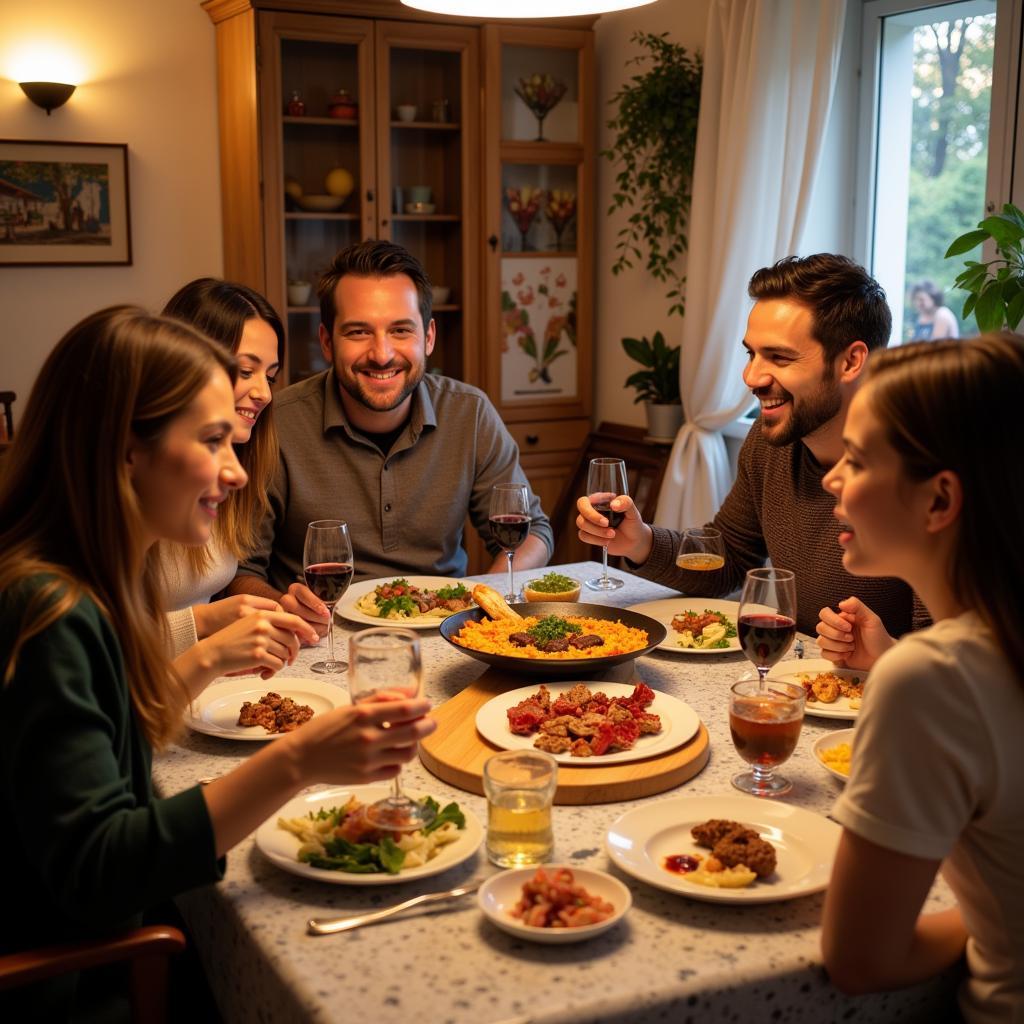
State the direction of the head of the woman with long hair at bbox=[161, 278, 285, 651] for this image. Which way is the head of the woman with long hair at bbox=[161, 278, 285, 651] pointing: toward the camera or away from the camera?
toward the camera

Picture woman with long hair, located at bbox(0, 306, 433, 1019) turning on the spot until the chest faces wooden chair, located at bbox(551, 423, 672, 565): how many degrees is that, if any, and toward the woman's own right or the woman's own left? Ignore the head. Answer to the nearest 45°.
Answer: approximately 45° to the woman's own left

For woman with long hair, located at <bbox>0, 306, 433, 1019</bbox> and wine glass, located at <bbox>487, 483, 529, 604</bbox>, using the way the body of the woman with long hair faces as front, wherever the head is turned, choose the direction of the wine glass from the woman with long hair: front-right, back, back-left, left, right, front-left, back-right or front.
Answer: front-left

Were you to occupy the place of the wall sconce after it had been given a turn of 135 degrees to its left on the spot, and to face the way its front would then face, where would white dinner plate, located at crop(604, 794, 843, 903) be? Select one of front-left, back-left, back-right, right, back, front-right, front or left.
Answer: back-right

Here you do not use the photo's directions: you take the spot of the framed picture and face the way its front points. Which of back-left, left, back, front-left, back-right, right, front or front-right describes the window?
front-left

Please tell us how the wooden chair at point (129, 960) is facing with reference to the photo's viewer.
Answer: facing to the right of the viewer

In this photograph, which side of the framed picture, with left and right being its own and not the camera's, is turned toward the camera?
front

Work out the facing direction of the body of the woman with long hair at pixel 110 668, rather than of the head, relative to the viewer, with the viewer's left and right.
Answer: facing to the right of the viewer

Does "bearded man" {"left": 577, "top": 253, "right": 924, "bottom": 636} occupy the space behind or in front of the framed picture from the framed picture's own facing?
in front

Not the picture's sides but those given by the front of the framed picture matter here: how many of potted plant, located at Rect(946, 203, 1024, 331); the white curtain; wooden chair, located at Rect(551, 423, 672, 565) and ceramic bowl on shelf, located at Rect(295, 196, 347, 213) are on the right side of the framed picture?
0

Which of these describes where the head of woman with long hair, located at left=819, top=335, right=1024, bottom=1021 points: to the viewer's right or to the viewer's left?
to the viewer's left

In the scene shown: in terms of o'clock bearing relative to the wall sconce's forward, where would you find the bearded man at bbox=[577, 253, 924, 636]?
The bearded man is roughly at 11 o'clock from the wall sconce.

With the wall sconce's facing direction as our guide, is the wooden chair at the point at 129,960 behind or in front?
in front

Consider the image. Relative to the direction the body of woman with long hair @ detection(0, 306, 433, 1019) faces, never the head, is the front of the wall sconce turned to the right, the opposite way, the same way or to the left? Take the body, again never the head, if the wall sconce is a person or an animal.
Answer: to the right

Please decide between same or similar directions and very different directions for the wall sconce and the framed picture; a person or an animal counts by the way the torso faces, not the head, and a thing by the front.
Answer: same or similar directions

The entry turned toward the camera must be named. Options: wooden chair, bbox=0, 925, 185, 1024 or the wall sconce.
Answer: the wall sconce

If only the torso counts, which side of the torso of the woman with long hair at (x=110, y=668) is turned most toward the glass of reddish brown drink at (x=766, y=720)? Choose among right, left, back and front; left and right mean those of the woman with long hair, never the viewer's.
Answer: front

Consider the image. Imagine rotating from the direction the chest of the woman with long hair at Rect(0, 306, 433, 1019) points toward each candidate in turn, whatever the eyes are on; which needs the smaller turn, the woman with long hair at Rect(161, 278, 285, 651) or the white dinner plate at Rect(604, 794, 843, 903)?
the white dinner plate

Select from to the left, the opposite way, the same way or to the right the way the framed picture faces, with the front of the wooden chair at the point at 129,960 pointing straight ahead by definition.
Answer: to the right

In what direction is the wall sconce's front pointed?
toward the camera
